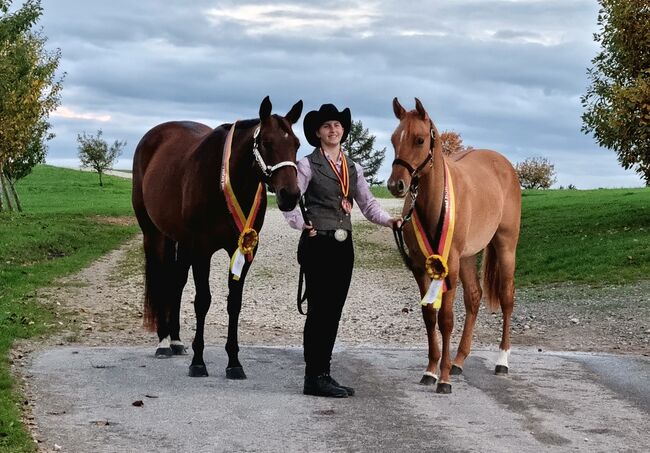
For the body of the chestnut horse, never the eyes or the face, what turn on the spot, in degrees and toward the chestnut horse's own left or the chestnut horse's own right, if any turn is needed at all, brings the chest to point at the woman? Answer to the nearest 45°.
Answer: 0° — it already faces them

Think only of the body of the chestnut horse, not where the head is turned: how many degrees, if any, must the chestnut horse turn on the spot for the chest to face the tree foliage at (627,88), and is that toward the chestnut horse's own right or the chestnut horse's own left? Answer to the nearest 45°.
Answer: approximately 135° to the chestnut horse's own right

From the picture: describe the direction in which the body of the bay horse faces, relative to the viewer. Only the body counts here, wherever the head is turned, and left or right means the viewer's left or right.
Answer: facing the viewer and to the right of the viewer

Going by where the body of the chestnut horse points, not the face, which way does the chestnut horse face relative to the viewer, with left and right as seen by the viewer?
facing the viewer and to the left of the viewer

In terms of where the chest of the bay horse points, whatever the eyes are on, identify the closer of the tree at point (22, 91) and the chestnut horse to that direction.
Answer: the chestnut horse

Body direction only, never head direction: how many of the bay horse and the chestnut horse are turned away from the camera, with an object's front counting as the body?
0

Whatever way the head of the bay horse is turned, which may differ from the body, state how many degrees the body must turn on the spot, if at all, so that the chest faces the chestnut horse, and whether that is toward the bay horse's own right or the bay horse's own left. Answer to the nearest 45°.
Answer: approximately 45° to the bay horse's own left

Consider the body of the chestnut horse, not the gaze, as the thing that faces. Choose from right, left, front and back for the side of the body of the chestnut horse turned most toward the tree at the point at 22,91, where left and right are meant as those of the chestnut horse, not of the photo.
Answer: right

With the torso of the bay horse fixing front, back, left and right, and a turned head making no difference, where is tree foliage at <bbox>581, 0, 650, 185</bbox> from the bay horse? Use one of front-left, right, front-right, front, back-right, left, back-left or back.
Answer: left

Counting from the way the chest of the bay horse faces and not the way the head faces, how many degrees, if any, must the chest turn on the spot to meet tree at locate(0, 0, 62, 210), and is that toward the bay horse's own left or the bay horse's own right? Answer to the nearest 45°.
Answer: approximately 135° to the bay horse's own left
